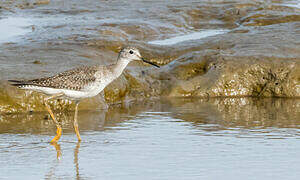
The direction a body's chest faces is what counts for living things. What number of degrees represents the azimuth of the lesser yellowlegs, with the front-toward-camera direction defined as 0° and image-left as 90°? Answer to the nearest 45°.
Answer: approximately 270°
